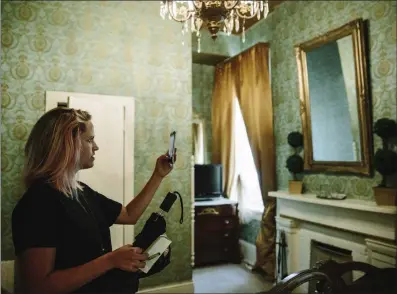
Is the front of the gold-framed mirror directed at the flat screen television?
no

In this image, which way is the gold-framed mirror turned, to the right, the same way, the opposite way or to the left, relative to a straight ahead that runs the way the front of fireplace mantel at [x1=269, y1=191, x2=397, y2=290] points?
the same way

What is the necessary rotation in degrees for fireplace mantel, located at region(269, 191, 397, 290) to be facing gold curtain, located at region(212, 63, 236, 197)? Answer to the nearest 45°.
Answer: approximately 90° to its right

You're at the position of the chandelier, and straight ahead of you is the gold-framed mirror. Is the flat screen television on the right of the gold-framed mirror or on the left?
left

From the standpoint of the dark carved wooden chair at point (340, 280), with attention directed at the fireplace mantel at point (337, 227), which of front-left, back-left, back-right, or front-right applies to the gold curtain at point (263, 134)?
front-left

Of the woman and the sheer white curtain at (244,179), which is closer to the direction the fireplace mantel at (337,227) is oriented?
the woman

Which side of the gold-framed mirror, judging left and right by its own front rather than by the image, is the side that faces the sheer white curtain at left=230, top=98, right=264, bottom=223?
right

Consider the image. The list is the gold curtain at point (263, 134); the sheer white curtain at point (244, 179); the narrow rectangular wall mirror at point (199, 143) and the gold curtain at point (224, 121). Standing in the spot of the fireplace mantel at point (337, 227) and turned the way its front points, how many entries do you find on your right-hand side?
4

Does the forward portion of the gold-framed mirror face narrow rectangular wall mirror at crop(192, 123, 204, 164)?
no

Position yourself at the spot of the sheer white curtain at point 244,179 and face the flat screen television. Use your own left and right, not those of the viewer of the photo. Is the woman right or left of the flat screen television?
left

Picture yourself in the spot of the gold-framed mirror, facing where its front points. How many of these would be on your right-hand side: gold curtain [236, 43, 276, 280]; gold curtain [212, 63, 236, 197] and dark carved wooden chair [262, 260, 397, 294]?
2

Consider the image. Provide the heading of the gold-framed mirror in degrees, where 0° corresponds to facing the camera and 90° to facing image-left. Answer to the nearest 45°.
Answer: approximately 45°

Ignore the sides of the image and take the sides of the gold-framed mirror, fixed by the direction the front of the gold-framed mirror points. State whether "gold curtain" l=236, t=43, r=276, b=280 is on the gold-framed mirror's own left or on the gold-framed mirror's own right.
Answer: on the gold-framed mirror's own right

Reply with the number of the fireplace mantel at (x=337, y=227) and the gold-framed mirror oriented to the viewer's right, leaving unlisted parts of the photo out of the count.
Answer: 0

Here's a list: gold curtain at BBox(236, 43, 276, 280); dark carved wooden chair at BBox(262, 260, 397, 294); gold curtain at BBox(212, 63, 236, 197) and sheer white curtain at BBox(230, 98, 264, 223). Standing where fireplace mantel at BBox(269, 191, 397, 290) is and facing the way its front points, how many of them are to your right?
3

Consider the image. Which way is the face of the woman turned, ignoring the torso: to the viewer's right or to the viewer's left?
to the viewer's right

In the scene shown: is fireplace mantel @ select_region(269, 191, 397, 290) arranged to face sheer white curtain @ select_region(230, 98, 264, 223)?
no

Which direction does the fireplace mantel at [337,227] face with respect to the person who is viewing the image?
facing the viewer and to the left of the viewer

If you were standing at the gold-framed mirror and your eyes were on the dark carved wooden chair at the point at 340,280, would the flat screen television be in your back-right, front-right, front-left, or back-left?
back-right

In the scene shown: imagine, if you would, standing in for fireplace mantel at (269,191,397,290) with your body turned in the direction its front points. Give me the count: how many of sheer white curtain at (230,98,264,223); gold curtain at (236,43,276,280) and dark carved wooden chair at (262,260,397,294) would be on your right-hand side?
2
